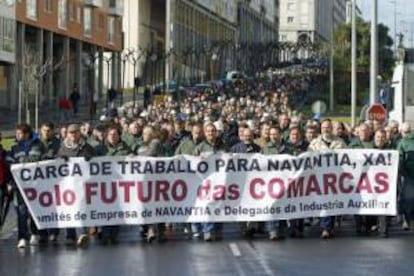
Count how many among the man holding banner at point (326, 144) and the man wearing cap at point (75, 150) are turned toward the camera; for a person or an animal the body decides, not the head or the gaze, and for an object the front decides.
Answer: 2

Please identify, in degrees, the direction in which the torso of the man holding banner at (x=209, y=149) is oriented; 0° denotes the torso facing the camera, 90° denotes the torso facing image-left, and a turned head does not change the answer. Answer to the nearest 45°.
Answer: approximately 0°

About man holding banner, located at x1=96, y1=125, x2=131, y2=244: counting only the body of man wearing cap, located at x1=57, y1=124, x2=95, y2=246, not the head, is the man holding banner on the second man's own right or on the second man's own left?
on the second man's own left

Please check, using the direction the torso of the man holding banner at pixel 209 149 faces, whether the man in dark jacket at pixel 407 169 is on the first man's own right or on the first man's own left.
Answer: on the first man's own left

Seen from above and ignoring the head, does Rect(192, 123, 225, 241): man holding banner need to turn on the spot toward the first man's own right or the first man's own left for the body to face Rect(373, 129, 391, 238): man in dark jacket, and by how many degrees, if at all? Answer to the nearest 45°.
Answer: approximately 90° to the first man's own left

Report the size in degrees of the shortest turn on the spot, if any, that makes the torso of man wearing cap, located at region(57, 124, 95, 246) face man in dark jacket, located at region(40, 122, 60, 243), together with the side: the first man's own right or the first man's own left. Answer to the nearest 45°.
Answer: approximately 135° to the first man's own right

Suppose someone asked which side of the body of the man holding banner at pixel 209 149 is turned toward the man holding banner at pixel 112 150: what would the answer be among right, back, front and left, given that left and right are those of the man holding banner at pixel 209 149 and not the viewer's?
right
